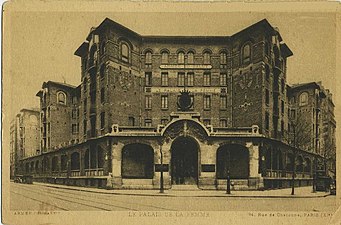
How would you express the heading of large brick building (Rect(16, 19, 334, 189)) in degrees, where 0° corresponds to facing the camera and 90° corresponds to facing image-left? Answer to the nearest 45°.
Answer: approximately 0°

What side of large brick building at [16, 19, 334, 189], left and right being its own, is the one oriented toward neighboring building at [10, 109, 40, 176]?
right
